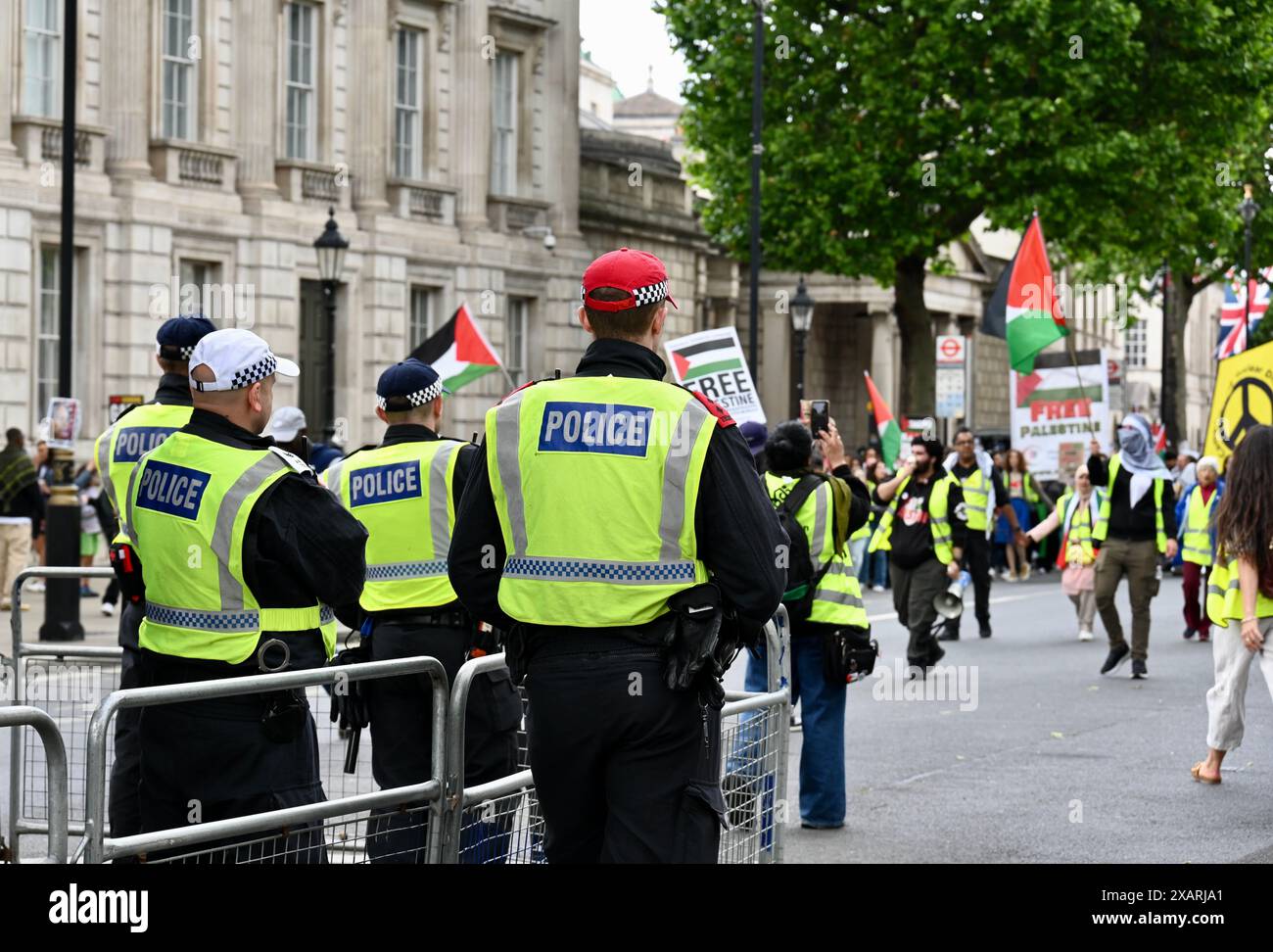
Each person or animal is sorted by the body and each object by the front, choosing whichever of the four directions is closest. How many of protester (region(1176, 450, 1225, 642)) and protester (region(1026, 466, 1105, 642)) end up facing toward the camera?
2

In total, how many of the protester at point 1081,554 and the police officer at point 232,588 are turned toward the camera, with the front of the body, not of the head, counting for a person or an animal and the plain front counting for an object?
1

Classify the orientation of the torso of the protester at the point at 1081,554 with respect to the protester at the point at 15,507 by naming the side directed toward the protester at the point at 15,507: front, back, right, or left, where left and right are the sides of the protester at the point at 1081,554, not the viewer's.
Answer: right

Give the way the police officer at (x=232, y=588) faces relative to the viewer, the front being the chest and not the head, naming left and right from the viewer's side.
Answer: facing away from the viewer and to the right of the viewer

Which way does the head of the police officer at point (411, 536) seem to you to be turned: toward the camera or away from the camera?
away from the camera

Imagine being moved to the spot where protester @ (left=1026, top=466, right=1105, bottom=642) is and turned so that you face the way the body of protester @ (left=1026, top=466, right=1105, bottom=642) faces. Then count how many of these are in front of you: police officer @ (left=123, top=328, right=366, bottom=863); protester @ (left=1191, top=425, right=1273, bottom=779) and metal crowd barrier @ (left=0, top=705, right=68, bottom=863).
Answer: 3

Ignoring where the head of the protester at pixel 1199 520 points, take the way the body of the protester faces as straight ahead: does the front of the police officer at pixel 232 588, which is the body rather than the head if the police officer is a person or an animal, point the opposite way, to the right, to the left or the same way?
the opposite way

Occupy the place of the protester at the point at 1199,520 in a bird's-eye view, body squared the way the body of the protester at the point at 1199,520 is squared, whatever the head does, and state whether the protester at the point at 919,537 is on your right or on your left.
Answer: on your right

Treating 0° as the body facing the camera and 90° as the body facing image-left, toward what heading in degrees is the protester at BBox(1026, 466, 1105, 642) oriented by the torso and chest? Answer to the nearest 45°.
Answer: approximately 0°

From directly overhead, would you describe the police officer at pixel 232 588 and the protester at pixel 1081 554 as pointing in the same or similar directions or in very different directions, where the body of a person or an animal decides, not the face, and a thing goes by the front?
very different directions

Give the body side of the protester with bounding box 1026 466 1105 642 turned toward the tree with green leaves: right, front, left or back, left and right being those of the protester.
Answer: back

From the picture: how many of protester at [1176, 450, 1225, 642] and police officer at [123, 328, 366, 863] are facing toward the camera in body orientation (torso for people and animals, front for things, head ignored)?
1

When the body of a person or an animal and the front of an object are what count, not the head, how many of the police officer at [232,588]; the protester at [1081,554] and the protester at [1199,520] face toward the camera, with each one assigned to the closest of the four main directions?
2
